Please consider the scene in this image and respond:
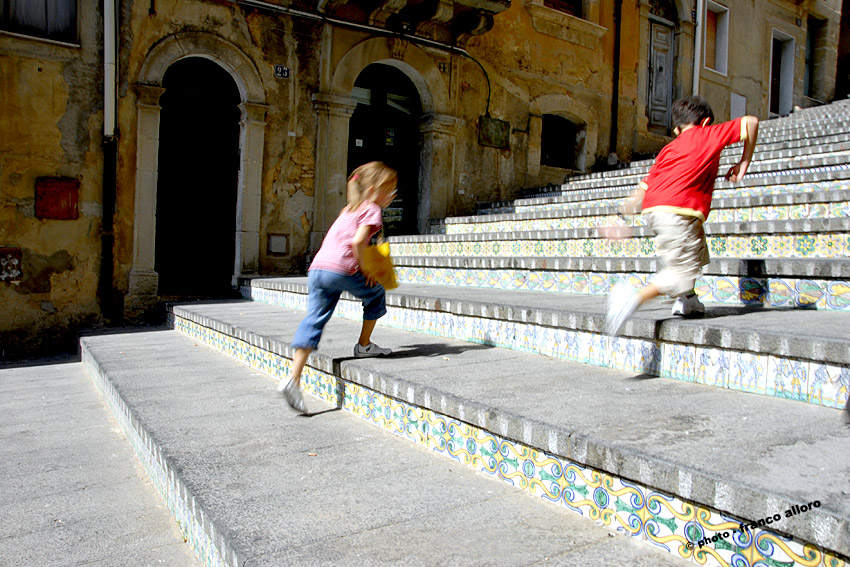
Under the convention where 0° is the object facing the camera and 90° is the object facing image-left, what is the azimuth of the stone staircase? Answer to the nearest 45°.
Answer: approximately 45°

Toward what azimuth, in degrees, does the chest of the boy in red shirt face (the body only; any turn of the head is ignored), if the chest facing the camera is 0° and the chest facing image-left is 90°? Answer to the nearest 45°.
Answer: approximately 225°

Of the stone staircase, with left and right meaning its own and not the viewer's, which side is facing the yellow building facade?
right

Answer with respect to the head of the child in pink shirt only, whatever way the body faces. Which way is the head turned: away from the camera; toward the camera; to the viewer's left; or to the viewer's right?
to the viewer's right

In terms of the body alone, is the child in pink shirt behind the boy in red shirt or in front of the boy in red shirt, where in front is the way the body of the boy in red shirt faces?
behind

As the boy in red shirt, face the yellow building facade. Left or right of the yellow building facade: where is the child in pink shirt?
left

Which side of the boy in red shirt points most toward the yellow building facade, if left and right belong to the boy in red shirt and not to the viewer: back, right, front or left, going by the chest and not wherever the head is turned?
left
